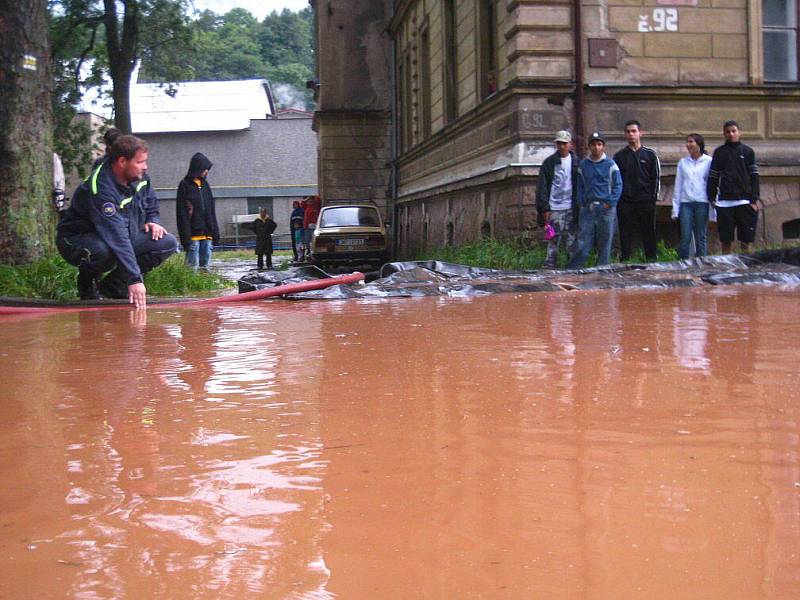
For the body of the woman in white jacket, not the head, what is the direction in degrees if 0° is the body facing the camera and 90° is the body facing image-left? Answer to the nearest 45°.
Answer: approximately 0°

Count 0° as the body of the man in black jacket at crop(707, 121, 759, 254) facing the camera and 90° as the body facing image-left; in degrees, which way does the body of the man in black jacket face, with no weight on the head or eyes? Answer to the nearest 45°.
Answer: approximately 0°

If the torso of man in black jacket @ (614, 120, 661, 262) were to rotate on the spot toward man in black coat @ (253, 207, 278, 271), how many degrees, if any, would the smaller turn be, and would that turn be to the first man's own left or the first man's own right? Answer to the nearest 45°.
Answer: approximately 135° to the first man's own right

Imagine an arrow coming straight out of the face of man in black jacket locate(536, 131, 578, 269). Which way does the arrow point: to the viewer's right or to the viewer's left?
to the viewer's left
